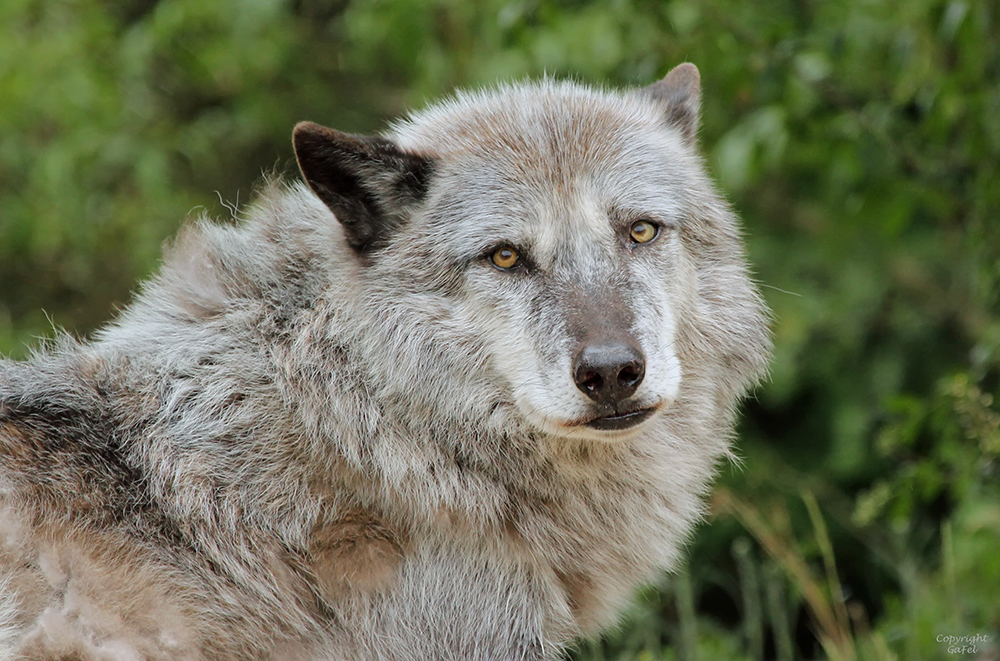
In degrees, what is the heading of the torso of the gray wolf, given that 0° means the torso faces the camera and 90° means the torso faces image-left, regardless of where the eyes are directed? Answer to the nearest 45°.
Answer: approximately 315°
